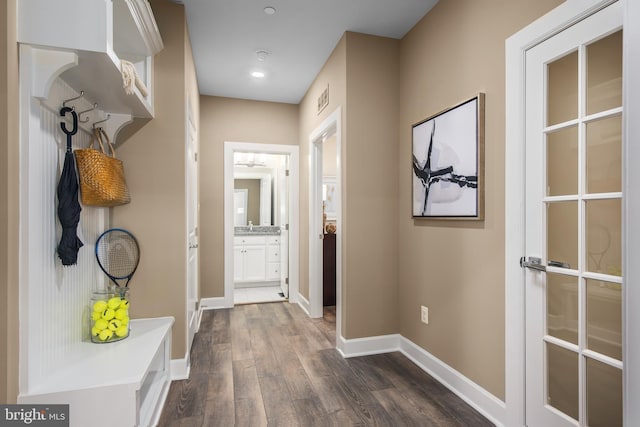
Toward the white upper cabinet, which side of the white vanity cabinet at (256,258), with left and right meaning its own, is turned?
front

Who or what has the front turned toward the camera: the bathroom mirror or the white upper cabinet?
the bathroom mirror

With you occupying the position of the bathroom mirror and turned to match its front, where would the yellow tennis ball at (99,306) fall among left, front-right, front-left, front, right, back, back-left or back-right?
front

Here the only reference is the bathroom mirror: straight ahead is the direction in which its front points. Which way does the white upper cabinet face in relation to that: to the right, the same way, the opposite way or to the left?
to the left

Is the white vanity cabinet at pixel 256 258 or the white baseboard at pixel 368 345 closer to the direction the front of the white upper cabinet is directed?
the white baseboard

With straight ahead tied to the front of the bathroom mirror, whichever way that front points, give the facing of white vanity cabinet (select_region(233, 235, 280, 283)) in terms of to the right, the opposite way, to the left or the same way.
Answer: the same way

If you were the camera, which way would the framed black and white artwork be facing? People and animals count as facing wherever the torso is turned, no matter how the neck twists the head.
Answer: facing the viewer and to the left of the viewer

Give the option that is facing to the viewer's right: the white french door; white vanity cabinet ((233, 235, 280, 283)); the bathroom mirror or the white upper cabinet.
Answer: the white upper cabinet

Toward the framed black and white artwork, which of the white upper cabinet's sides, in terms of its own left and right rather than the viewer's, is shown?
front

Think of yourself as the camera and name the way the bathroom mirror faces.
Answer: facing the viewer

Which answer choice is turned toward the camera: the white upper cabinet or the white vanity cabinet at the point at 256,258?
the white vanity cabinet

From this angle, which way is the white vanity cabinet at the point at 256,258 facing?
toward the camera

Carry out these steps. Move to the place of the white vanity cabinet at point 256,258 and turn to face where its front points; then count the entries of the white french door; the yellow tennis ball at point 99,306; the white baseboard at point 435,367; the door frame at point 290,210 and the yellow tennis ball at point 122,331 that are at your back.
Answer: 0

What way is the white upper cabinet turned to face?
to the viewer's right

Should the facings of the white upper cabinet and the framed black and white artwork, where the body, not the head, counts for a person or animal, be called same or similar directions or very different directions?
very different directions

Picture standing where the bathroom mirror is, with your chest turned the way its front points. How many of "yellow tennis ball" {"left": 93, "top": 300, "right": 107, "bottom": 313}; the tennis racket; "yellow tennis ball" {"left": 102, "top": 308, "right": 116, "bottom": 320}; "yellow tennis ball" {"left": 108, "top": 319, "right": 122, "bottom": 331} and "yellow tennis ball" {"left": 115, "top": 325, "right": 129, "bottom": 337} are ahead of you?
5
